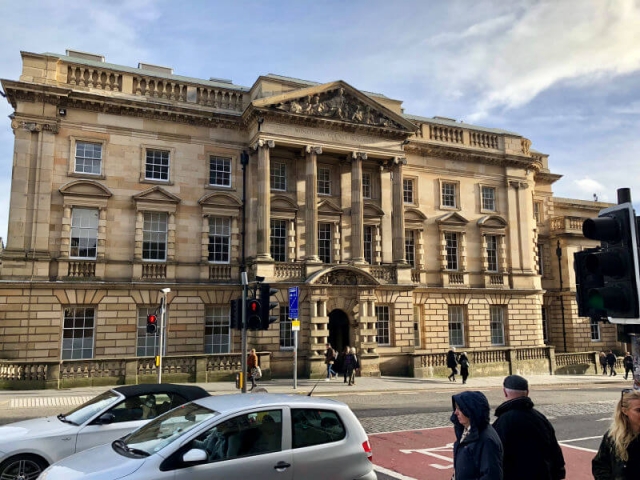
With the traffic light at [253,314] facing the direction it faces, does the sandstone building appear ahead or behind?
behind

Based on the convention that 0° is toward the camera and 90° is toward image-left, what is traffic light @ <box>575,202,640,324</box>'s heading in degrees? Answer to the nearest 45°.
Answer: approximately 45°

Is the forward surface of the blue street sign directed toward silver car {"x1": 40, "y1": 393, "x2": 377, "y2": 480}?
yes

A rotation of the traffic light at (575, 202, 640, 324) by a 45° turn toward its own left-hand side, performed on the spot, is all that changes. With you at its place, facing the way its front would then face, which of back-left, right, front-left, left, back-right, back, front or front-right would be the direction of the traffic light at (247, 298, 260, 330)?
back-right

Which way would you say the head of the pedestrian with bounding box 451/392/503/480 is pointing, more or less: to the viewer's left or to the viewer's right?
to the viewer's left

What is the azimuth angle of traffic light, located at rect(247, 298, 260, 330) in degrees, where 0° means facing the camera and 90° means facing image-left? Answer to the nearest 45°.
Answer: approximately 0°

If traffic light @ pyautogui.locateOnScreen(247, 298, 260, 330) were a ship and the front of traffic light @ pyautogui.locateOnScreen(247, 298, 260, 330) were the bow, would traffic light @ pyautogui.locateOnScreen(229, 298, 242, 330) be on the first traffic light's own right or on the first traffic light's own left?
on the first traffic light's own right

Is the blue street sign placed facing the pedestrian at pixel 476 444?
yes

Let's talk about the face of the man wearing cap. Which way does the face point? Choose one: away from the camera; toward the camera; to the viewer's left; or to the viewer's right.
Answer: away from the camera
